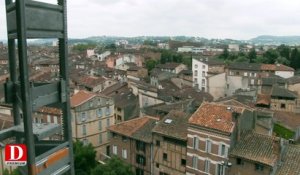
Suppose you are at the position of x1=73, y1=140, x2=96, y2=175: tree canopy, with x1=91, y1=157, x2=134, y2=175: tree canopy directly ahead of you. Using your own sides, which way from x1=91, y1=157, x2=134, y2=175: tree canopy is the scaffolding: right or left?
right

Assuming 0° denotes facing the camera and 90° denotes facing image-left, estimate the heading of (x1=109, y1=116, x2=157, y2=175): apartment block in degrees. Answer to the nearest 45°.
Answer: approximately 45°

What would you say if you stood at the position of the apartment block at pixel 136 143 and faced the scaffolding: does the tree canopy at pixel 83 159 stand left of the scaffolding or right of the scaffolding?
right

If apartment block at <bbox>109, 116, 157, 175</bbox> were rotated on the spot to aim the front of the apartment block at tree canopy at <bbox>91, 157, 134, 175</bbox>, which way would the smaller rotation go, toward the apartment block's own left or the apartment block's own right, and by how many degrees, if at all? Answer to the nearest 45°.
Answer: approximately 45° to the apartment block's own left

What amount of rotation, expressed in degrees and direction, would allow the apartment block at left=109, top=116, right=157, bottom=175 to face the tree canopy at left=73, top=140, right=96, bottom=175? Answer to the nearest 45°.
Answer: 0° — it already faces it

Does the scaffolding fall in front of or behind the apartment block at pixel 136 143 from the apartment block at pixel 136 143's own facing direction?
in front
